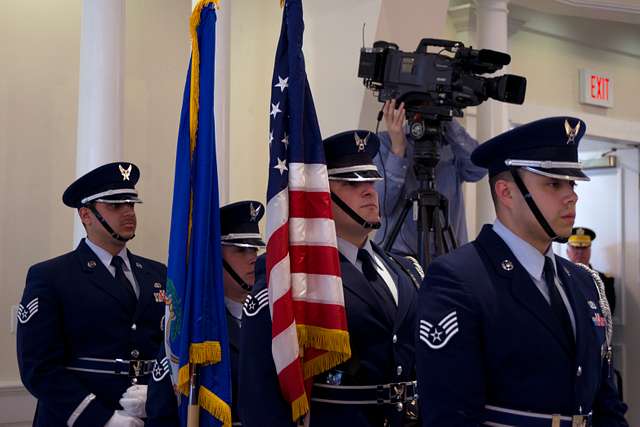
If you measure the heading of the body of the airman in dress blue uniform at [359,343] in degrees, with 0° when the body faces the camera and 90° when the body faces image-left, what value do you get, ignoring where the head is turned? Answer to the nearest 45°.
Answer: approximately 315°

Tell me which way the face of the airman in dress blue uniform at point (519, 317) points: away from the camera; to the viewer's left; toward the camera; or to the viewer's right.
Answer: to the viewer's right

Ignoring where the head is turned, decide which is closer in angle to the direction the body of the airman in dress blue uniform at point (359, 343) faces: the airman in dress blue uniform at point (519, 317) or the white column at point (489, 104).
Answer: the airman in dress blue uniform

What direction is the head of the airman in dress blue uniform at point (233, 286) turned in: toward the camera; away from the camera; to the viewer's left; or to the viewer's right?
to the viewer's right

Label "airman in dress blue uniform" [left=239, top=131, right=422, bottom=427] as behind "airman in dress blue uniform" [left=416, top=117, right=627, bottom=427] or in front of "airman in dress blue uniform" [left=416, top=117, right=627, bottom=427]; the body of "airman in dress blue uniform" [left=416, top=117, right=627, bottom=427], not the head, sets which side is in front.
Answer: behind

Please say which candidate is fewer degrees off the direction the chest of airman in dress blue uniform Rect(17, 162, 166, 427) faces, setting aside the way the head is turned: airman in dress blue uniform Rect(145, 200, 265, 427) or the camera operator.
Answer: the airman in dress blue uniform

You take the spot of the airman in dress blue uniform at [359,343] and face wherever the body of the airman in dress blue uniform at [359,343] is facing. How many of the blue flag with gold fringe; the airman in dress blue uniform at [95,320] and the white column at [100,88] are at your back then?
3

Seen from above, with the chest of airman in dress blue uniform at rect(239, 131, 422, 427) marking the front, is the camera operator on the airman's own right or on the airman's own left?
on the airman's own left

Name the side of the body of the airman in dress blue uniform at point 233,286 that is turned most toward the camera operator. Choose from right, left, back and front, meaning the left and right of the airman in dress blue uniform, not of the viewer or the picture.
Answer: left

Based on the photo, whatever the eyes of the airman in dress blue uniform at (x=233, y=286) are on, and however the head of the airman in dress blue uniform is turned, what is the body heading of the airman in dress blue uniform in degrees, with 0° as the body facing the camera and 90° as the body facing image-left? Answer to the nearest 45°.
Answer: approximately 315°

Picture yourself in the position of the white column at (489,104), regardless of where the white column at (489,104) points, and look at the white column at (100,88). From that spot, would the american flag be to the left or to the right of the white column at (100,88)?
left
